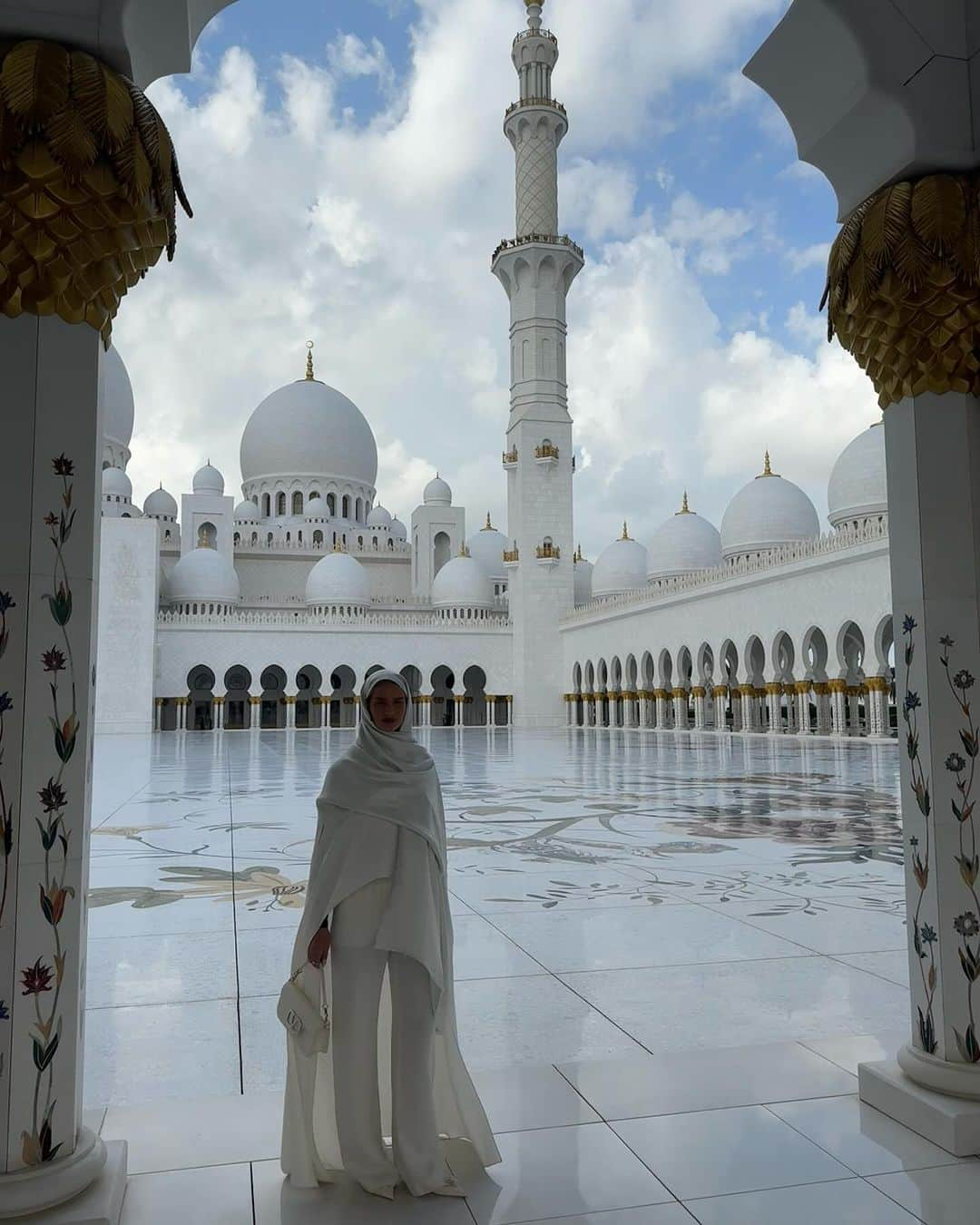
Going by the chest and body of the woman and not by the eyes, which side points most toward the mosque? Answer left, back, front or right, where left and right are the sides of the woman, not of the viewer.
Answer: back

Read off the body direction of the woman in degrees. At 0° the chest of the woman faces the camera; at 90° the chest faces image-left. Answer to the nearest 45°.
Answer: approximately 0°

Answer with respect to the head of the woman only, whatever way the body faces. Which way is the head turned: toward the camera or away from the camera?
toward the camera

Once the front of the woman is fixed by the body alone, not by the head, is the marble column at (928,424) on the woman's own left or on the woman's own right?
on the woman's own left
